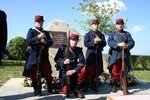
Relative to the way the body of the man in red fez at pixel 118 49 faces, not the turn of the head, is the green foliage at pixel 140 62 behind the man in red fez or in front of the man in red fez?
behind

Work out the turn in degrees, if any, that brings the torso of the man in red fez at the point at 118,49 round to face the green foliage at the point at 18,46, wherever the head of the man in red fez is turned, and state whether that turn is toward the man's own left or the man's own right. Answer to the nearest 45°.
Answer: approximately 135° to the man's own right

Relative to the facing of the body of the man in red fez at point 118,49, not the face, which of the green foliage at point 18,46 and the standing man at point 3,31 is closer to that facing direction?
the standing man

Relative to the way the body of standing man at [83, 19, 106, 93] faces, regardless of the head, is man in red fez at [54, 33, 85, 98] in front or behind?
in front

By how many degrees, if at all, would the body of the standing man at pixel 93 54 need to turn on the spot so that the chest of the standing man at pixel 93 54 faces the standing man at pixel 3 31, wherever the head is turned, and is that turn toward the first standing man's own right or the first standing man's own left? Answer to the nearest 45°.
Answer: approximately 45° to the first standing man's own right

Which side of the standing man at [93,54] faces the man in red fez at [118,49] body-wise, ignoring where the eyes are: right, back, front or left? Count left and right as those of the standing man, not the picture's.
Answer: left

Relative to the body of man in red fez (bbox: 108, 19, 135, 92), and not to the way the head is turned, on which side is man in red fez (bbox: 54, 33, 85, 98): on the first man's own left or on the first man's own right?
on the first man's own right

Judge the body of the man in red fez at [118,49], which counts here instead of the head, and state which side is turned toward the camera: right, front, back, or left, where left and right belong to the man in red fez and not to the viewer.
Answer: front

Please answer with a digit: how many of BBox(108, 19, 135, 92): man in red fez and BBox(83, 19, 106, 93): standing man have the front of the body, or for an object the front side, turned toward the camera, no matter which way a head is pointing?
2
